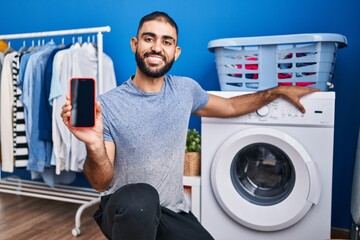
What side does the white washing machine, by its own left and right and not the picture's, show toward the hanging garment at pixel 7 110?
right

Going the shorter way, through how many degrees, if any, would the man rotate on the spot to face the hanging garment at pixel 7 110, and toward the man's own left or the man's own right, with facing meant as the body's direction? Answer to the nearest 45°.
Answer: approximately 135° to the man's own right

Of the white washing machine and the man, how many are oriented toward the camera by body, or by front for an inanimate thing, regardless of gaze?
2

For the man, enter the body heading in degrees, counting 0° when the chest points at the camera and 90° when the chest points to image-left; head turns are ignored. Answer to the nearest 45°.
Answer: approximately 0°
